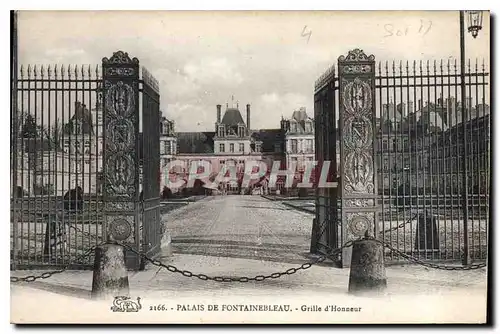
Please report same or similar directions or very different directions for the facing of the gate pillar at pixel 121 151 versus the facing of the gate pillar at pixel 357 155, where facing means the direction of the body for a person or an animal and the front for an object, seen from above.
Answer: same or similar directions

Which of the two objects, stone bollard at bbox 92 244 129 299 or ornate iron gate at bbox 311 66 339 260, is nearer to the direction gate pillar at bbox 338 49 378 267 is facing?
the stone bollard

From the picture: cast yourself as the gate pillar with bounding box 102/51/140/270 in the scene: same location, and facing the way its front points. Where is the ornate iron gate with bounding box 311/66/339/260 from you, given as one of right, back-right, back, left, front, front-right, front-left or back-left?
left

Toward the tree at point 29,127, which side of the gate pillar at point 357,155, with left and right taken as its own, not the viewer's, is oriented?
right

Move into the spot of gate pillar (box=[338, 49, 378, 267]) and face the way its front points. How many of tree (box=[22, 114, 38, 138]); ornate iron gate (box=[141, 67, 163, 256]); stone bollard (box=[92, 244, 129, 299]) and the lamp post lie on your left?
1

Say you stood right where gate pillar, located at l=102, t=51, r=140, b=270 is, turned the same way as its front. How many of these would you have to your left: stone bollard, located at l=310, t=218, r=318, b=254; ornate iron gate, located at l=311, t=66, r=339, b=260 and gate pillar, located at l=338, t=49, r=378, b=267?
3

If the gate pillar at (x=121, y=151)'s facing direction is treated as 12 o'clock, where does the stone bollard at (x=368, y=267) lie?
The stone bollard is roughly at 10 o'clock from the gate pillar.

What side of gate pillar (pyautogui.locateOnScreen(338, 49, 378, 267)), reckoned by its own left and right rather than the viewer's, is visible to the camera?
front

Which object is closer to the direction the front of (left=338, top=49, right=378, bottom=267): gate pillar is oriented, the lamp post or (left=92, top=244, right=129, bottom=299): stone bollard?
the stone bollard

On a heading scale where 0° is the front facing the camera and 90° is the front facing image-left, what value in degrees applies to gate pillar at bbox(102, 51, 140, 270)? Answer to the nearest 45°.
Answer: approximately 0°

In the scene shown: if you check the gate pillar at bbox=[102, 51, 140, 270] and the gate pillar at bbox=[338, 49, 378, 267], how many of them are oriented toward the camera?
2

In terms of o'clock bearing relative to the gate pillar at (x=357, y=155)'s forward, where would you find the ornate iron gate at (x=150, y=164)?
The ornate iron gate is roughly at 3 o'clock from the gate pillar.
